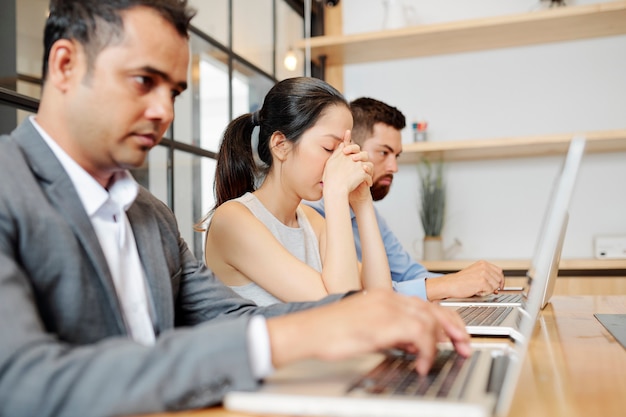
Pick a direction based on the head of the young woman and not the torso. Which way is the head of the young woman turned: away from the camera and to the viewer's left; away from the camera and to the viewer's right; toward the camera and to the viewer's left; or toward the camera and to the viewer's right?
toward the camera and to the viewer's right

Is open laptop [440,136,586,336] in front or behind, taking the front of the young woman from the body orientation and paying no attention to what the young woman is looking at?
in front

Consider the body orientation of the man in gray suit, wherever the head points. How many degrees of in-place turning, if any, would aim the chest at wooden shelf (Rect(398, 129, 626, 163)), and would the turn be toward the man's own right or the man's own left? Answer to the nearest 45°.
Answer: approximately 90° to the man's own left

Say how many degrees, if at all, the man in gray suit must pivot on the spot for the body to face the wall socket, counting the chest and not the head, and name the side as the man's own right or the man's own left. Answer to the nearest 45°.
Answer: approximately 90° to the man's own left

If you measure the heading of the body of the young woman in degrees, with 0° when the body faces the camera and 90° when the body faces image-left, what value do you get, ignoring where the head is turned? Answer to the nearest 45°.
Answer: approximately 315°

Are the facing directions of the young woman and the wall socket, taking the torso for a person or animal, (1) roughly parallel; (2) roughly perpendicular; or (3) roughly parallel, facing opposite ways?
roughly perpendicular

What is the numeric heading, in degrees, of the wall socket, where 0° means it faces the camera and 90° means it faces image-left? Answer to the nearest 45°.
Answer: approximately 0°

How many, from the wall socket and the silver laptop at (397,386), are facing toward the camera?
1

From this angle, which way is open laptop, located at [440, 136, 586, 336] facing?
to the viewer's left

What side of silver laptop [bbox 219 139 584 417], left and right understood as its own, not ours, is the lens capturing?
left
